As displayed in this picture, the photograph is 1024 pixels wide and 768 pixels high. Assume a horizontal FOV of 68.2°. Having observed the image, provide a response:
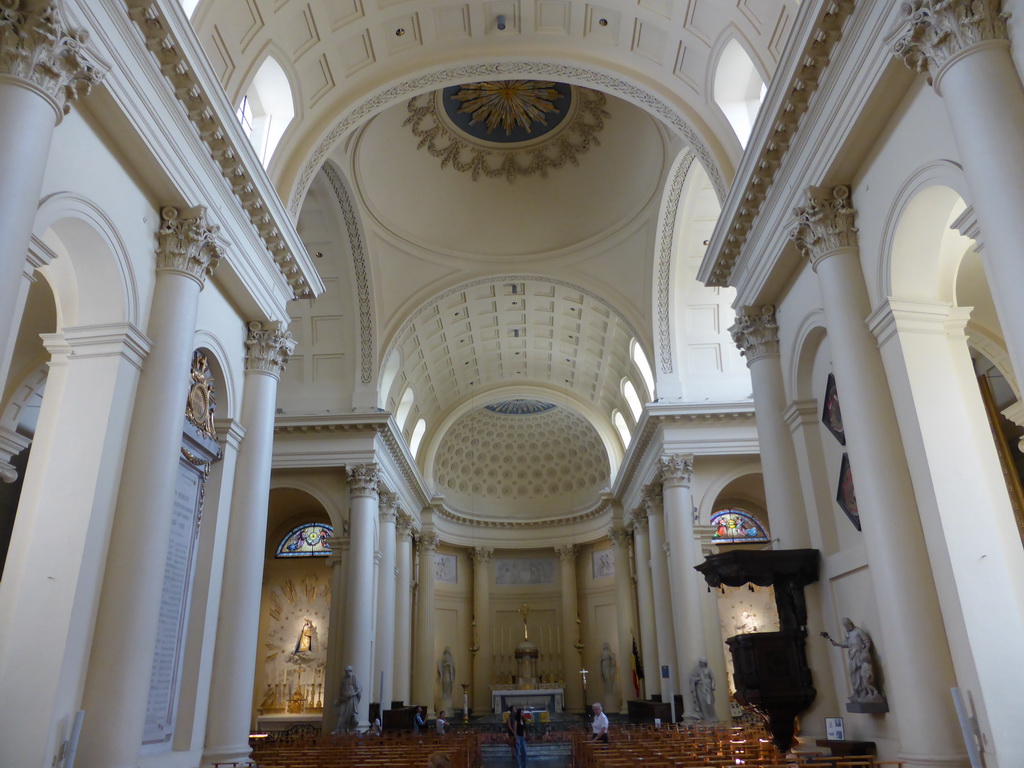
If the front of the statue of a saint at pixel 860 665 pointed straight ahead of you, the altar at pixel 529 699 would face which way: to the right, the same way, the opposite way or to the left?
to the left

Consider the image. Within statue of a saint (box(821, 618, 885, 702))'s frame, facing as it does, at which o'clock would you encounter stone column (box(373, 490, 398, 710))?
The stone column is roughly at 3 o'clock from the statue of a saint.

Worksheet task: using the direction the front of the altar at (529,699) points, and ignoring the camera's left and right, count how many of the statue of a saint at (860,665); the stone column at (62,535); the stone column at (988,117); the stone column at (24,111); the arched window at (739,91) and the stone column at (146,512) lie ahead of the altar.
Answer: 6

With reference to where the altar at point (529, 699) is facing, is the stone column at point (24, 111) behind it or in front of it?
in front

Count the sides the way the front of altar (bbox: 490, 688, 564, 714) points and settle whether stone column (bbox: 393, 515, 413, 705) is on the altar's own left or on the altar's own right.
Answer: on the altar's own right

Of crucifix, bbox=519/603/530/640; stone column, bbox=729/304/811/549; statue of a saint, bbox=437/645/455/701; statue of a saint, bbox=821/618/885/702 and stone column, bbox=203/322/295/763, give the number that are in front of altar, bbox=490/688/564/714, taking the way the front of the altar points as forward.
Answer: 3

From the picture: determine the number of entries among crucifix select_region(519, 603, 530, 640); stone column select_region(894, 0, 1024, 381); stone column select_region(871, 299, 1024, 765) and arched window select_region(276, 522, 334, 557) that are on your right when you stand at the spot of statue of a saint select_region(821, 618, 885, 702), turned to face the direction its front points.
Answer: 2

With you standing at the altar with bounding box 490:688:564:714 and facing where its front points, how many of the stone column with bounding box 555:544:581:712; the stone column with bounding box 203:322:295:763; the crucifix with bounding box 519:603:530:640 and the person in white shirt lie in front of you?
2

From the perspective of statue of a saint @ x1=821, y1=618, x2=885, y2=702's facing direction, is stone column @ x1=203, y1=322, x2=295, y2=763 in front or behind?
in front

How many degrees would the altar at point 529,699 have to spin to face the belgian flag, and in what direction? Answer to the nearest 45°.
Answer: approximately 45° to its left

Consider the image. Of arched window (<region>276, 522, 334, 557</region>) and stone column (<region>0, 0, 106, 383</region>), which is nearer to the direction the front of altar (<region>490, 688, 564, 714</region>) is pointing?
the stone column

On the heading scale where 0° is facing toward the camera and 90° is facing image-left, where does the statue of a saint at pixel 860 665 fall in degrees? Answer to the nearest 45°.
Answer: approximately 45°

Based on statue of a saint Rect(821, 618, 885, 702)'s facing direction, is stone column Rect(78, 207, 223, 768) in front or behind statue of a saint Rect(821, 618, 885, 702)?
in front

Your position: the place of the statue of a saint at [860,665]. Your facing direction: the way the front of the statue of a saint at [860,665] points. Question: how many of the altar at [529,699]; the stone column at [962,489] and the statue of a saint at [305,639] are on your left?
1

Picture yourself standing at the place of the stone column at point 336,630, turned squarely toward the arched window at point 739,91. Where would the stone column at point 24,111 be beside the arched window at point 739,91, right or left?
right

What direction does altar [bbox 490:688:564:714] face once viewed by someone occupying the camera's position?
facing the viewer
